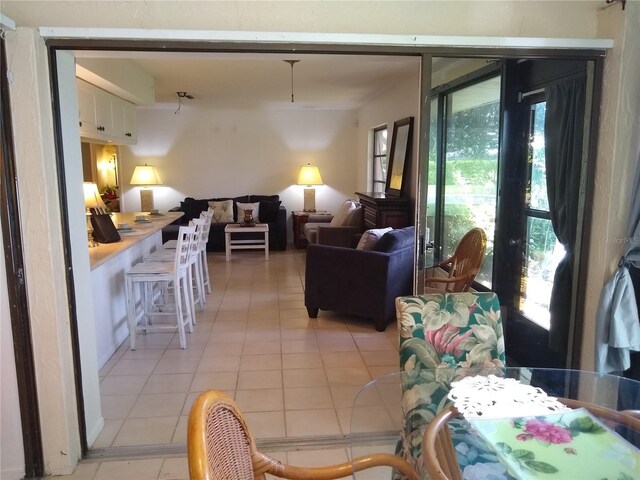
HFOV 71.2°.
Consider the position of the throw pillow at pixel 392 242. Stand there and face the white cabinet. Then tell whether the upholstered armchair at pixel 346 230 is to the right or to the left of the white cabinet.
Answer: right

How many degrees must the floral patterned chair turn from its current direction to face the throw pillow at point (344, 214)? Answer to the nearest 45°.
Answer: approximately 135° to its left

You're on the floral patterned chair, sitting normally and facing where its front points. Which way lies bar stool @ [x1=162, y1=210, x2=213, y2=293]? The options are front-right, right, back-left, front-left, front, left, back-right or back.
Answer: back

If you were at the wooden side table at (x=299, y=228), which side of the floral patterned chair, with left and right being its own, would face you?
back

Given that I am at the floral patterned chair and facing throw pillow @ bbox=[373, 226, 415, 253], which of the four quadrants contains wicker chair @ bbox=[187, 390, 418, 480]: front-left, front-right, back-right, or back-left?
back-left

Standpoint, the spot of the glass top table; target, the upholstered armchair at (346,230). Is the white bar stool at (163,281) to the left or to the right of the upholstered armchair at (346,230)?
left

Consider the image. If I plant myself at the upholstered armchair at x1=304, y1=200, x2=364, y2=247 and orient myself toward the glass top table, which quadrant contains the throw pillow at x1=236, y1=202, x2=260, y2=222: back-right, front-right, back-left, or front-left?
back-right

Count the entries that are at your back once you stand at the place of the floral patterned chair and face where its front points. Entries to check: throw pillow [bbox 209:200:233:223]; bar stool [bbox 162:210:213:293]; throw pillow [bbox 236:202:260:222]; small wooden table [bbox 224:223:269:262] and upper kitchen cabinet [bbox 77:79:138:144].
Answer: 5

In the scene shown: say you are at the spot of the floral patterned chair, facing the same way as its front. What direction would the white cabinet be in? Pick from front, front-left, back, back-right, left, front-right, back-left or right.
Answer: back

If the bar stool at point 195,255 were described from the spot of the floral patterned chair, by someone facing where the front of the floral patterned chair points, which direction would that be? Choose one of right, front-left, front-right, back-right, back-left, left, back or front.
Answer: back

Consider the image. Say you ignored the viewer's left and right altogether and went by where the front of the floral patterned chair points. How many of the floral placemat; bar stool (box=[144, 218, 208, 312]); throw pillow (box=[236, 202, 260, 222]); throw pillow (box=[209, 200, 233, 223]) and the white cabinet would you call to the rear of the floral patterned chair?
4

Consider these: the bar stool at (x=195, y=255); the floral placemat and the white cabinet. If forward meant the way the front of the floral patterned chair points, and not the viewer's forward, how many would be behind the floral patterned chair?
2

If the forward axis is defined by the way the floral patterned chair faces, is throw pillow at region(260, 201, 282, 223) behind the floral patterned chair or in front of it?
behind

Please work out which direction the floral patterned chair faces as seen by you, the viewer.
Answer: facing the viewer and to the right of the viewer

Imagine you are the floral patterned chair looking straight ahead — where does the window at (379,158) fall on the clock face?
The window is roughly at 7 o'clock from the floral patterned chair.

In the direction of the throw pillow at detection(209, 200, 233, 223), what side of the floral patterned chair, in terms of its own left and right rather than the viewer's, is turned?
back
